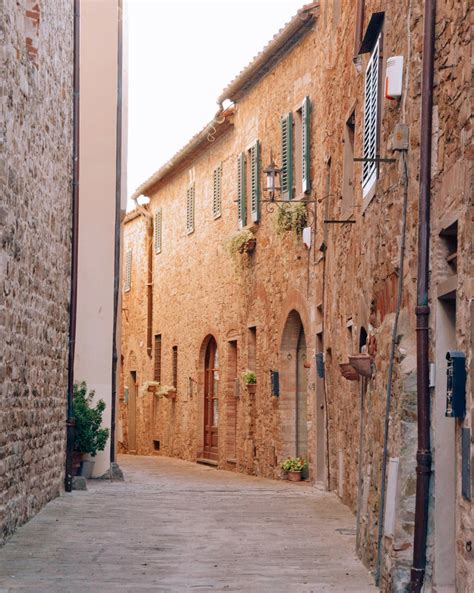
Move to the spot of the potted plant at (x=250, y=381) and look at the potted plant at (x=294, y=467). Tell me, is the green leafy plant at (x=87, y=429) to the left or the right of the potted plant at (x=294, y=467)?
right
